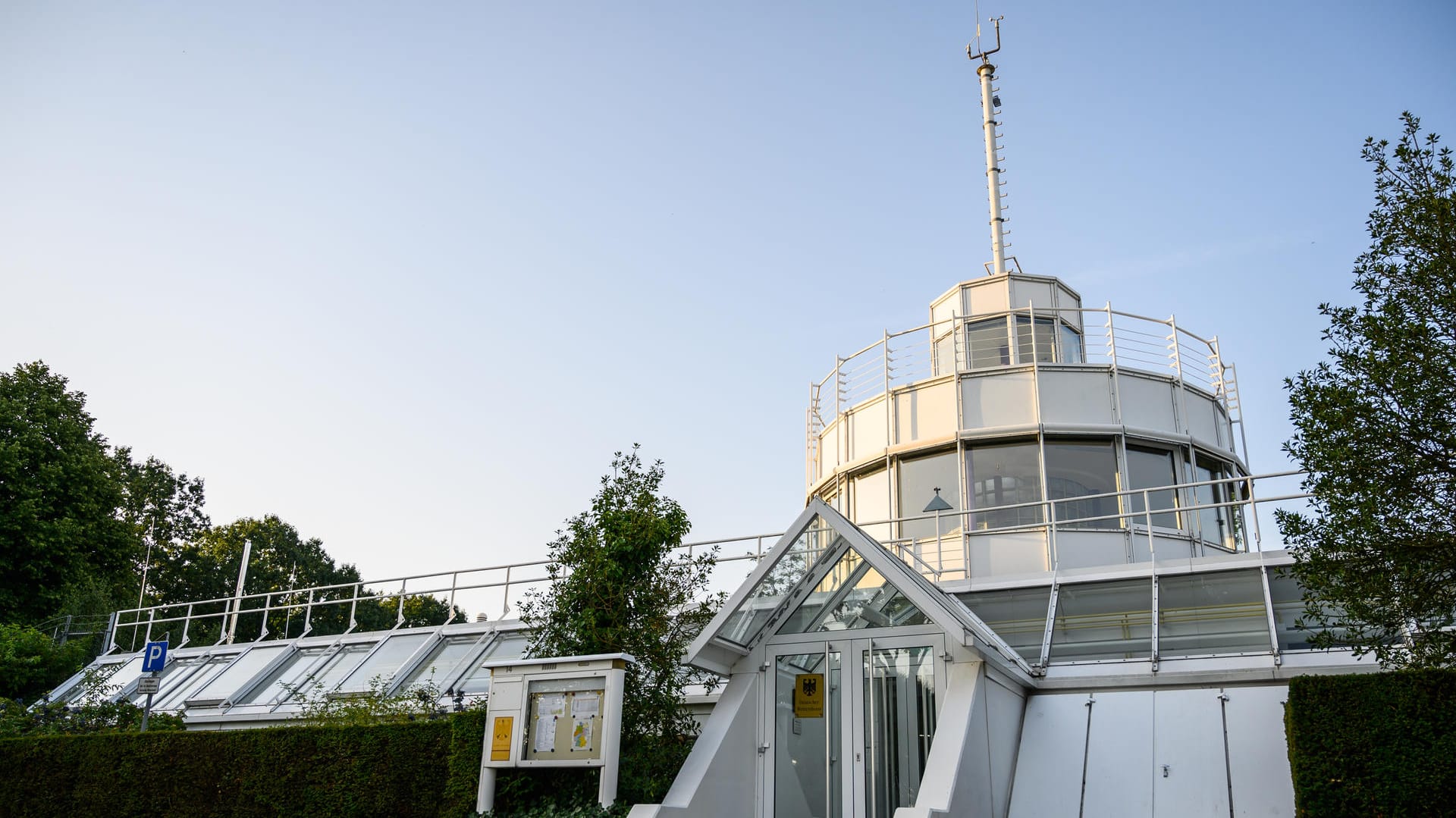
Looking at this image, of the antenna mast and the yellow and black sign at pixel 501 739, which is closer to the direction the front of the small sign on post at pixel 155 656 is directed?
the yellow and black sign

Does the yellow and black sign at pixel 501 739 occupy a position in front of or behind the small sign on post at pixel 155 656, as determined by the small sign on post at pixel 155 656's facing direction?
in front

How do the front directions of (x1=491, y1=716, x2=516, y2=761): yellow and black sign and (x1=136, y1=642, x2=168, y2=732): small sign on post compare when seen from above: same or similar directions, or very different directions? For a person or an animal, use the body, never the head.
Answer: same or similar directions

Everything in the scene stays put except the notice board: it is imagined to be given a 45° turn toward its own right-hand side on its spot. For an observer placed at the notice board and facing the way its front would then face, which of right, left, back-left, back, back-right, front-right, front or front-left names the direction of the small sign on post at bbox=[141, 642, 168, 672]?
right

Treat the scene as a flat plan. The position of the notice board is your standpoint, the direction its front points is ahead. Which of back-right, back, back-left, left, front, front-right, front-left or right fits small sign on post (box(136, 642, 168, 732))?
back-right

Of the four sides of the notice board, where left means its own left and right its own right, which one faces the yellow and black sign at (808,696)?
left

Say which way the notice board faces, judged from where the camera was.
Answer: facing the viewer

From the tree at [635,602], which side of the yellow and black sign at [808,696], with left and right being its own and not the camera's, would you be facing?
right

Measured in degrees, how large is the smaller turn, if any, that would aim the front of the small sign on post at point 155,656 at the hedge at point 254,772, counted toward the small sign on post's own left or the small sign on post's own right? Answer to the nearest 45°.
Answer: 0° — it already faces it

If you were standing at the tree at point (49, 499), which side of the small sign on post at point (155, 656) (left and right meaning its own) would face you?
back

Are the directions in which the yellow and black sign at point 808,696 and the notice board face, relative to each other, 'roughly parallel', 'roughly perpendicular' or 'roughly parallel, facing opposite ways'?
roughly parallel

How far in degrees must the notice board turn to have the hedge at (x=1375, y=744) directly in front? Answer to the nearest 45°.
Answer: approximately 45° to its left

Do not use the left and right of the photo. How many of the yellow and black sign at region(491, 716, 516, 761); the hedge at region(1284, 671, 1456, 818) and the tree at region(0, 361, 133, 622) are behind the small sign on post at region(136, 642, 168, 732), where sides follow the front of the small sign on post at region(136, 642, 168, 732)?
1

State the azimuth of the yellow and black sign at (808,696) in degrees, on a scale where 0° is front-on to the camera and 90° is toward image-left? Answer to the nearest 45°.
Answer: approximately 0°

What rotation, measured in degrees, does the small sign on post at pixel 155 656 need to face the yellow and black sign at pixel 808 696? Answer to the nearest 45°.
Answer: approximately 45° to its left

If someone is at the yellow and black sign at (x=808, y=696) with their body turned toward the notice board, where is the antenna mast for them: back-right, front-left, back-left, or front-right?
back-right

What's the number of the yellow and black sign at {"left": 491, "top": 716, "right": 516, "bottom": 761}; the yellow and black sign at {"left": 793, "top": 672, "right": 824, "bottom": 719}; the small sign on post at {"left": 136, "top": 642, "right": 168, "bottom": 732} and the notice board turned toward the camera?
4

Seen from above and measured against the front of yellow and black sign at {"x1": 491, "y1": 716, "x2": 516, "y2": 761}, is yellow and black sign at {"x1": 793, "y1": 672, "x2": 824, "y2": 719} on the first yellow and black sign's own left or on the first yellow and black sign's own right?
on the first yellow and black sign's own left

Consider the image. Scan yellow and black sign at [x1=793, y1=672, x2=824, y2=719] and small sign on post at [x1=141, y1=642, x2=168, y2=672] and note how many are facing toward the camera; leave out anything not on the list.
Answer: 2
